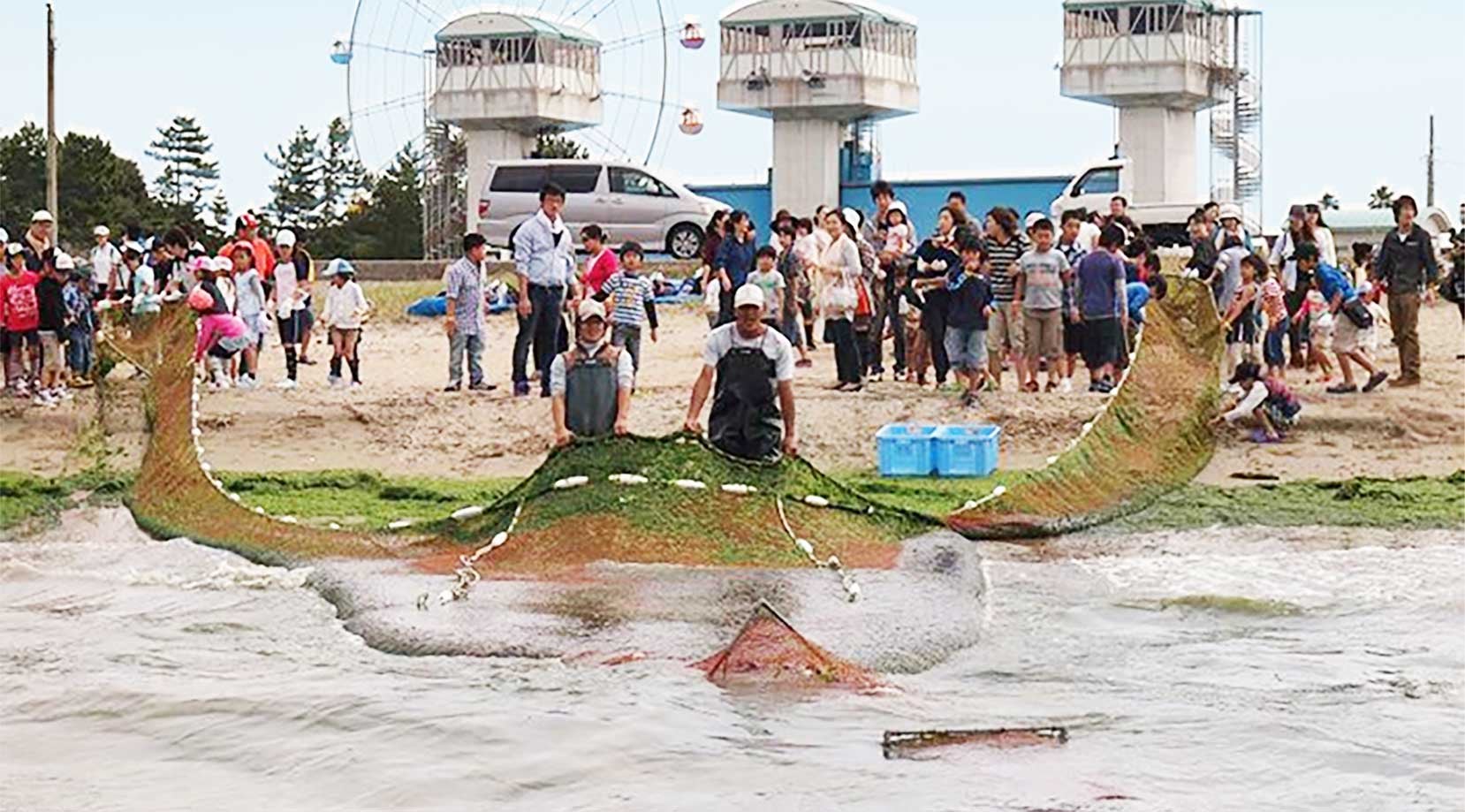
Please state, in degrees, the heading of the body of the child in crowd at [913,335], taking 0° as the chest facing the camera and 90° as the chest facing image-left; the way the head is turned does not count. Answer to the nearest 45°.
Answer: approximately 45°

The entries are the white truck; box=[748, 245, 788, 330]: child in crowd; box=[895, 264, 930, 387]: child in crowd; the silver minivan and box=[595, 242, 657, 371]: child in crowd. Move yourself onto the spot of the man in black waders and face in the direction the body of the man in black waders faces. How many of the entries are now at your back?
5

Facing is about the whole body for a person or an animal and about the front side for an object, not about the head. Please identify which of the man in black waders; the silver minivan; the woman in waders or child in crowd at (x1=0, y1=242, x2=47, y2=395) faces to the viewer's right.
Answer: the silver minivan

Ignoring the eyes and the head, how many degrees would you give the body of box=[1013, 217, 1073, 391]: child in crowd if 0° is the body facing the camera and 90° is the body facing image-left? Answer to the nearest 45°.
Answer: approximately 0°

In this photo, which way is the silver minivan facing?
to the viewer's right

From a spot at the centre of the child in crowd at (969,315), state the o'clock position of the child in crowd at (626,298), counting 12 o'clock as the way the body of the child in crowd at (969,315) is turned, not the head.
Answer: the child in crowd at (626,298) is roughly at 3 o'clock from the child in crowd at (969,315).

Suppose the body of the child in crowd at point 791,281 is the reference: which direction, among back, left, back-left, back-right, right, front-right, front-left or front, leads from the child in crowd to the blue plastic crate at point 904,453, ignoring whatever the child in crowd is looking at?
front-left

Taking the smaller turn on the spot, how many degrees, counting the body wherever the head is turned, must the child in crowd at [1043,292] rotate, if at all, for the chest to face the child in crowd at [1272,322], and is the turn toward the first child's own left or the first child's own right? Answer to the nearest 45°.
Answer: approximately 90° to the first child's own left

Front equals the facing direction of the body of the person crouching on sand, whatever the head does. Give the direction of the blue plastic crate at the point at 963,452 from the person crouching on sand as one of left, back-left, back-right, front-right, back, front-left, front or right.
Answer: front-left

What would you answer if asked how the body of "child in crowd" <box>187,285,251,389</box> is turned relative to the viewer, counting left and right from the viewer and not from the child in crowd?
facing to the left of the viewer

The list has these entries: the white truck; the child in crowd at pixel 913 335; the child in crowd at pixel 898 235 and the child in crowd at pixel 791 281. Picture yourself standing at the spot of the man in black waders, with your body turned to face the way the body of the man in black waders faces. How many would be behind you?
4
